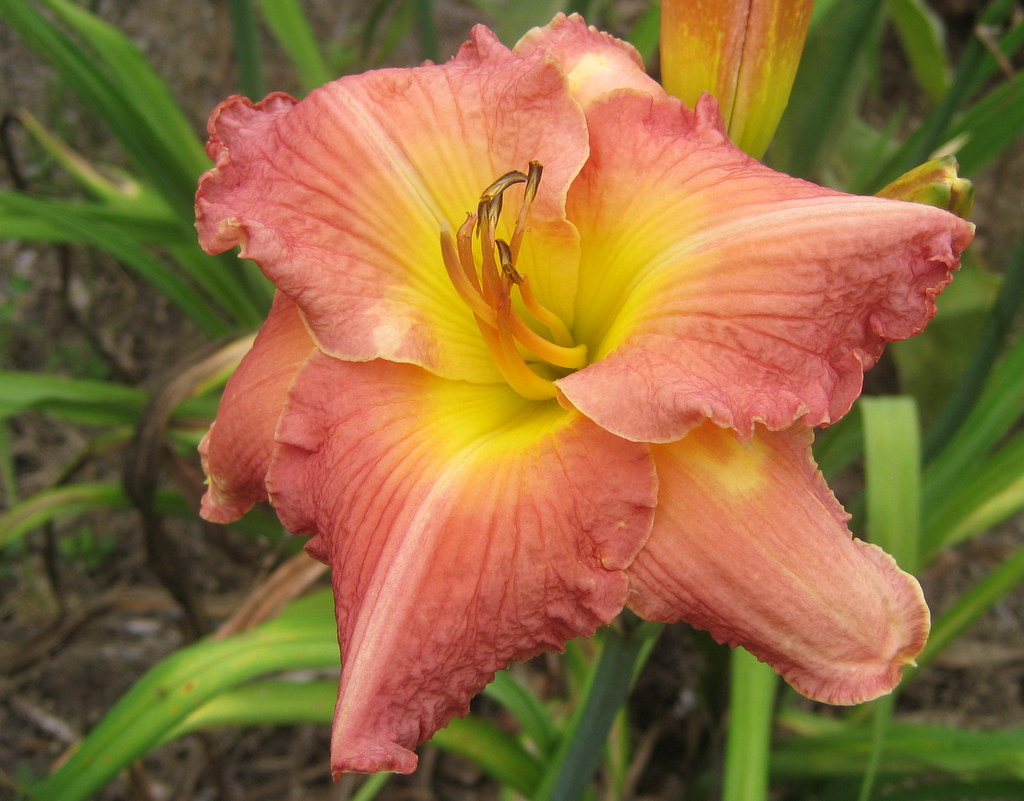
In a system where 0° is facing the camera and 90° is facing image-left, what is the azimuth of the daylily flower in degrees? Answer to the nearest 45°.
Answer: approximately 0°

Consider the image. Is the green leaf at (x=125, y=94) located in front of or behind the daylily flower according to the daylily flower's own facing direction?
behind
